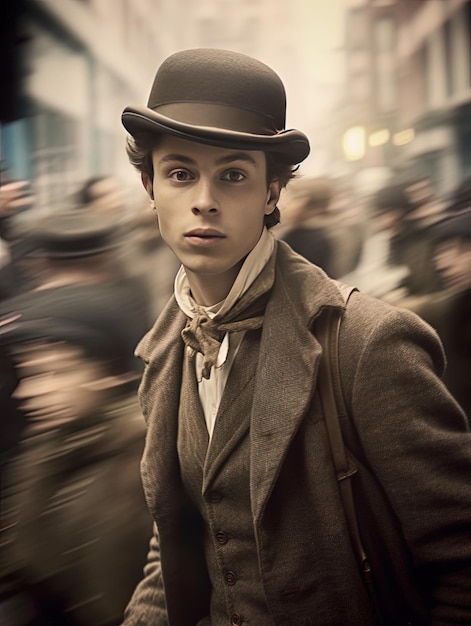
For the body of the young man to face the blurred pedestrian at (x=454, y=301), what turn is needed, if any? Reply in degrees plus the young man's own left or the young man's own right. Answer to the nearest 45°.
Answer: approximately 180°

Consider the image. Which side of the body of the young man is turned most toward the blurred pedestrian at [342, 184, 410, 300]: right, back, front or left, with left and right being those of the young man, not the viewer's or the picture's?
back

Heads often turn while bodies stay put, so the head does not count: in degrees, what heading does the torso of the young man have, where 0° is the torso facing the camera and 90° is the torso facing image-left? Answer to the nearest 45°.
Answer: approximately 45°
